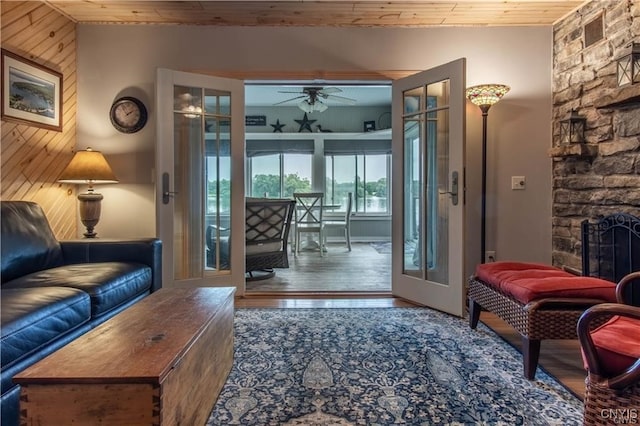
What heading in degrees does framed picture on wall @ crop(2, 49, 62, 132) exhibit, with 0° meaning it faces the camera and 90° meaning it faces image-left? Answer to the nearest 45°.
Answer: approximately 315°

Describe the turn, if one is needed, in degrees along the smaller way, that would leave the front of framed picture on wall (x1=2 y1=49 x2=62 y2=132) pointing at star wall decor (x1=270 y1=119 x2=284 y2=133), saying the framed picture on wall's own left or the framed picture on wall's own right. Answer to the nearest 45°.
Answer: approximately 90° to the framed picture on wall's own left

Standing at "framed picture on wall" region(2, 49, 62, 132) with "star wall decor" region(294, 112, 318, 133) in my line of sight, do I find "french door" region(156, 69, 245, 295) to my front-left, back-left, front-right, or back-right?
front-right

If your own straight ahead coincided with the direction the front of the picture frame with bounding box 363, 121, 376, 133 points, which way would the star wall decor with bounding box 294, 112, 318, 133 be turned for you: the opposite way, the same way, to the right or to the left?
the same way

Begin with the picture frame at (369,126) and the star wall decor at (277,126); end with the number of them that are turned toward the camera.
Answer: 2

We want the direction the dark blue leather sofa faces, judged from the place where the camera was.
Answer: facing the viewer and to the right of the viewer

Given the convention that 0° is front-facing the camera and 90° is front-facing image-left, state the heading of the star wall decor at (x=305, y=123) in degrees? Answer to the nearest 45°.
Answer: approximately 0°

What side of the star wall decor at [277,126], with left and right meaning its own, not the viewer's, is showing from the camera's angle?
front

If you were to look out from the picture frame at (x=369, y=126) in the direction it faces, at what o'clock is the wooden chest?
The wooden chest is roughly at 12 o'clock from the picture frame.

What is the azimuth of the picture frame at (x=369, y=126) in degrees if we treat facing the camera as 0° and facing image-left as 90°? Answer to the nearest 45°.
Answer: approximately 0°

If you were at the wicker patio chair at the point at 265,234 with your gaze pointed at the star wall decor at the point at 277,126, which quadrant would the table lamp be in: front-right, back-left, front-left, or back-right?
back-left

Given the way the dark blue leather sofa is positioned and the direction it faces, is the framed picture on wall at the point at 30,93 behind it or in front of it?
behind

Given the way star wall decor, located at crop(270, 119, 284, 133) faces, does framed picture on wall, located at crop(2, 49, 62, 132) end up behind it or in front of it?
in front

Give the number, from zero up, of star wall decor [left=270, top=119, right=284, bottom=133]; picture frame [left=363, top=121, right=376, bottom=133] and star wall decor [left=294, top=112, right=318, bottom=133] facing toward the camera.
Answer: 3

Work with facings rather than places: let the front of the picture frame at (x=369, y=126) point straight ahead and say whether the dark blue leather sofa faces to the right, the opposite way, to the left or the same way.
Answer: to the left

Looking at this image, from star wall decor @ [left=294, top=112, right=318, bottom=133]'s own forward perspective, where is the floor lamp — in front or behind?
in front

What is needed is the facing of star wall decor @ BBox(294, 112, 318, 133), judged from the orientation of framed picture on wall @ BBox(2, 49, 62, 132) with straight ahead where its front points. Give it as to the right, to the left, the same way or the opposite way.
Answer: to the right
